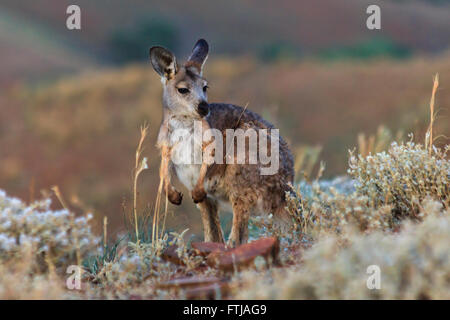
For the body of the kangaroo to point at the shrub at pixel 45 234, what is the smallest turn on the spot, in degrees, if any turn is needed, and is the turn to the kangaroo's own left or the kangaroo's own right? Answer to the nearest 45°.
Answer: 0° — it already faces it

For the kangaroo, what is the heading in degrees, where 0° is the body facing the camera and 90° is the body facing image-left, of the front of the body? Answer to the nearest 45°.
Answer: approximately 45°

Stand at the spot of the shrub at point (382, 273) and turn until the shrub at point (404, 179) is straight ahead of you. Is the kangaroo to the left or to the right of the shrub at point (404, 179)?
left

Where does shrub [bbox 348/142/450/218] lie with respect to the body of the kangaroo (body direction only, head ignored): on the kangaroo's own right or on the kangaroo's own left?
on the kangaroo's own left

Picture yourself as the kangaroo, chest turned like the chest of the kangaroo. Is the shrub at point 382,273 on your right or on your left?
on your left
